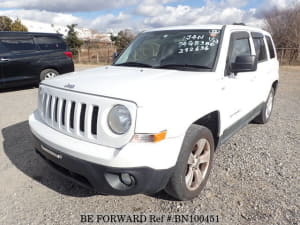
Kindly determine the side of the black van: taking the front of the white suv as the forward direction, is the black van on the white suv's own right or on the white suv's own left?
on the white suv's own right

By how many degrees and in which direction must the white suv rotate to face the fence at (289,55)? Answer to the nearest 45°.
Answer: approximately 180°

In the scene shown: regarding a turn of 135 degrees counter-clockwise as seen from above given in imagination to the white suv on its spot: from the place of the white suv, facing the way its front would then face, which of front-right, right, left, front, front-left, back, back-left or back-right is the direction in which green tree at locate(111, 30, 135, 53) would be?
left

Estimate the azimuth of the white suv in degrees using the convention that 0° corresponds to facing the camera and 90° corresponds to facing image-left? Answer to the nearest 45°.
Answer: approximately 45°

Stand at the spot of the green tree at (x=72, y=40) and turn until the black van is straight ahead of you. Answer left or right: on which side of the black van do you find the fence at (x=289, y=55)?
left

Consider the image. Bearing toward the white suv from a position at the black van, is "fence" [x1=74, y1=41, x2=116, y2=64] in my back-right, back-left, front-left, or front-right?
back-left
